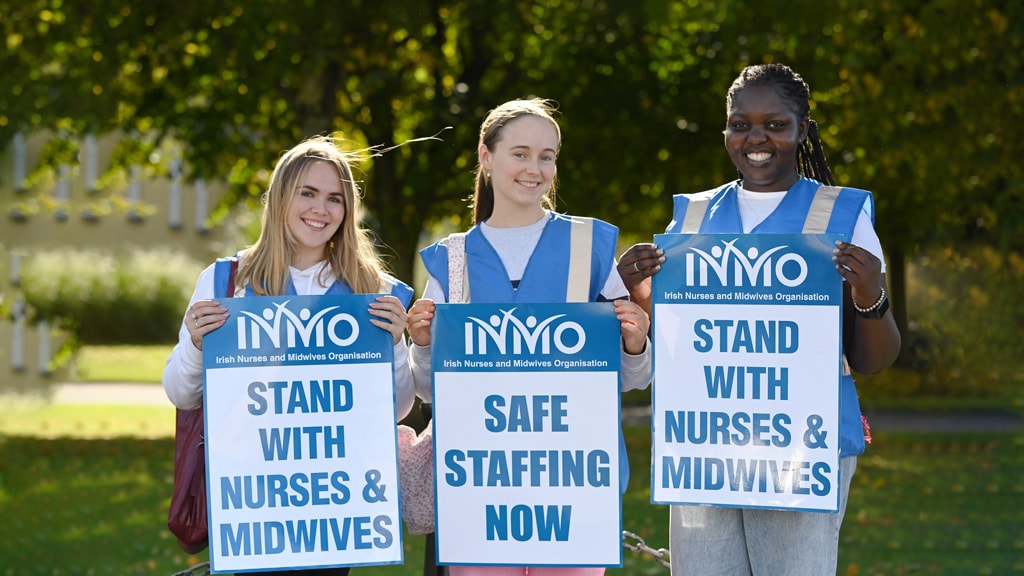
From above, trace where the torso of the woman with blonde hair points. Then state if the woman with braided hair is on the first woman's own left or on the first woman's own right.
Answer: on the first woman's own left

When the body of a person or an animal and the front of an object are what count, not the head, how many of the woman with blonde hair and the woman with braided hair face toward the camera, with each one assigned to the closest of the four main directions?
2

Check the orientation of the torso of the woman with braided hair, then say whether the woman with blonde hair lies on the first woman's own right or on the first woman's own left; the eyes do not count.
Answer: on the first woman's own right

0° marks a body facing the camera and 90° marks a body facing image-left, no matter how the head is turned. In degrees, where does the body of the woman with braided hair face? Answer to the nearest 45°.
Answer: approximately 0°
